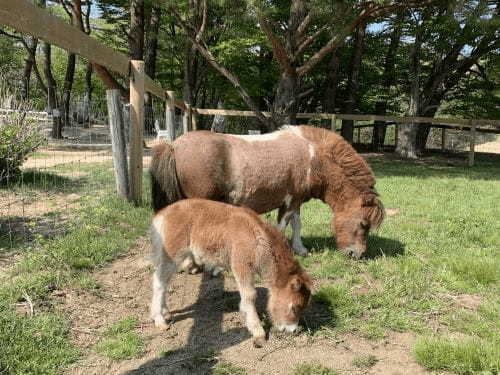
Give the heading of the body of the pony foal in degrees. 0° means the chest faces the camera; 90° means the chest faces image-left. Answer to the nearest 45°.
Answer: approximately 270°

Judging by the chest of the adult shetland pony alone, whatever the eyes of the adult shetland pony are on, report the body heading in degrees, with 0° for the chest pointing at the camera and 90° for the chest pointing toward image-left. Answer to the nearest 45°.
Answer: approximately 270°

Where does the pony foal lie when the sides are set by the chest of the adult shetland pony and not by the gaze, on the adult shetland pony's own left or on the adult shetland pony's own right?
on the adult shetland pony's own right

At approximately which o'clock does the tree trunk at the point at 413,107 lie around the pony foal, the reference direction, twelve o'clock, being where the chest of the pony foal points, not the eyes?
The tree trunk is roughly at 10 o'clock from the pony foal.

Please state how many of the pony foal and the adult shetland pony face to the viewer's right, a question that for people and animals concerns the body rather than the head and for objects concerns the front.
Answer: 2

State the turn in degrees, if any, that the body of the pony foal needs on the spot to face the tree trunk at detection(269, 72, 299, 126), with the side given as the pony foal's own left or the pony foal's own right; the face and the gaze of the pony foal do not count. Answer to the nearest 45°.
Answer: approximately 90° to the pony foal's own left

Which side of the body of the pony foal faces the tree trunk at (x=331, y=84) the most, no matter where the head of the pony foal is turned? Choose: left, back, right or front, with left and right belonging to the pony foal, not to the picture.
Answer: left

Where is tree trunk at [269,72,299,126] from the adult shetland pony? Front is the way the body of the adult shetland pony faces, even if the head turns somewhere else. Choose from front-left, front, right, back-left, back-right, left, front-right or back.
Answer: left

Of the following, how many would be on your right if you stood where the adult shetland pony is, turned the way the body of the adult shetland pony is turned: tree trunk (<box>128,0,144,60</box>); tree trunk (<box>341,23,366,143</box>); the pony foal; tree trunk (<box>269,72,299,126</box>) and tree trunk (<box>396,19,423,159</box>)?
1

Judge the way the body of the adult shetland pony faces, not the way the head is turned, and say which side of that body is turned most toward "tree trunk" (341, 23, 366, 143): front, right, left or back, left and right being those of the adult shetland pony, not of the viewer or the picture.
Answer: left
